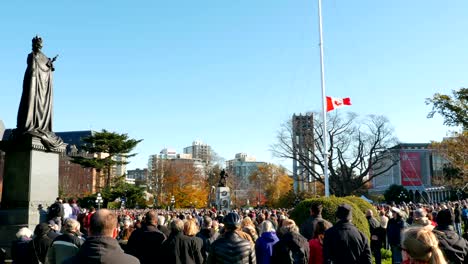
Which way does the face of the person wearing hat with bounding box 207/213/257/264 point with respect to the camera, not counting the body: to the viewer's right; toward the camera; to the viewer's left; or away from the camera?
away from the camera

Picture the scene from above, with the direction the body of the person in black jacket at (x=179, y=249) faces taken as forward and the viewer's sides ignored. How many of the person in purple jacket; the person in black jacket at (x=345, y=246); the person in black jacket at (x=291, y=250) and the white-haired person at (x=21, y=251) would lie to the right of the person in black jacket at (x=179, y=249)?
3

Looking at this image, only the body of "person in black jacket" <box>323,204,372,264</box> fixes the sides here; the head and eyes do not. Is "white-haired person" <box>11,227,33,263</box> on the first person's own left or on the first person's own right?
on the first person's own left

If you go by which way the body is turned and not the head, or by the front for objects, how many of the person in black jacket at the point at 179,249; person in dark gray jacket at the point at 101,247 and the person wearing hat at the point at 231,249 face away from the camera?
3

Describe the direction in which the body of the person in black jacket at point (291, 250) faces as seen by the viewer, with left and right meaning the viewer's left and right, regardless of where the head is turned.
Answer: facing away from the viewer

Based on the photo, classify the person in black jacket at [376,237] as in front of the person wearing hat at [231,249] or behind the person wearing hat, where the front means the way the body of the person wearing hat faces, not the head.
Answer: in front

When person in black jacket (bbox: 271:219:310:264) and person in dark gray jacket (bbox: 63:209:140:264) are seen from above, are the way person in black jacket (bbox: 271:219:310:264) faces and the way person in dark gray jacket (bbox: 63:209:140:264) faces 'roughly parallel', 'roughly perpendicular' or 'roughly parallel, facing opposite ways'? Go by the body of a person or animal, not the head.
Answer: roughly parallel

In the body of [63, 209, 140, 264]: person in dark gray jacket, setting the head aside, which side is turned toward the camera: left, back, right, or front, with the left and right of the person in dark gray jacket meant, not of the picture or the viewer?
back

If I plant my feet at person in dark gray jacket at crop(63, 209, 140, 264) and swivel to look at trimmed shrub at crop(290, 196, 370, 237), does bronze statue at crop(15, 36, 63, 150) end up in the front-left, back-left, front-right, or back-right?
front-left

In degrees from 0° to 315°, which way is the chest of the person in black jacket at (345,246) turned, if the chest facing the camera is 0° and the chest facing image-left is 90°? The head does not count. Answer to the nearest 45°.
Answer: approximately 180°

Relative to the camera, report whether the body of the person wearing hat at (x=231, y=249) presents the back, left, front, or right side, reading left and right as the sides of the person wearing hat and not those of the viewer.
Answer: back

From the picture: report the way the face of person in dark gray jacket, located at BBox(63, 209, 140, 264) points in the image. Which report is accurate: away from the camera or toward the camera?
away from the camera

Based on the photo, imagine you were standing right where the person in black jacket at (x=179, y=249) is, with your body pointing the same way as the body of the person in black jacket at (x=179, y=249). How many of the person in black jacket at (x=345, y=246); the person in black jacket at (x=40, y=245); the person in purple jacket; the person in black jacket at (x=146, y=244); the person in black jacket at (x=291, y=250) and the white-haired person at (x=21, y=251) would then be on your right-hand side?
3

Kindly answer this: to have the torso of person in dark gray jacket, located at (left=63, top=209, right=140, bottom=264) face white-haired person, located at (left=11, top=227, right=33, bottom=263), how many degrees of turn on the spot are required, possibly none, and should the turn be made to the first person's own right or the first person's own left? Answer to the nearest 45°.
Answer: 0° — they already face them

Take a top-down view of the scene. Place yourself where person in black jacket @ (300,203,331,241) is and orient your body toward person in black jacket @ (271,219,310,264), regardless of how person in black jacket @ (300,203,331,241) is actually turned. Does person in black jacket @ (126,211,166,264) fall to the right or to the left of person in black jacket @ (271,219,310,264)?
right

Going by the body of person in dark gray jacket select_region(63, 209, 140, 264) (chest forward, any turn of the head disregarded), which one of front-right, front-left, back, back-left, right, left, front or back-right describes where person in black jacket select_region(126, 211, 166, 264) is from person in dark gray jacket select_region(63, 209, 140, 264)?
front

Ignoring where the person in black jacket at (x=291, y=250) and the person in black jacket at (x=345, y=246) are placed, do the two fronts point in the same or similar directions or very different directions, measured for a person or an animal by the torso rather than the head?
same or similar directions
